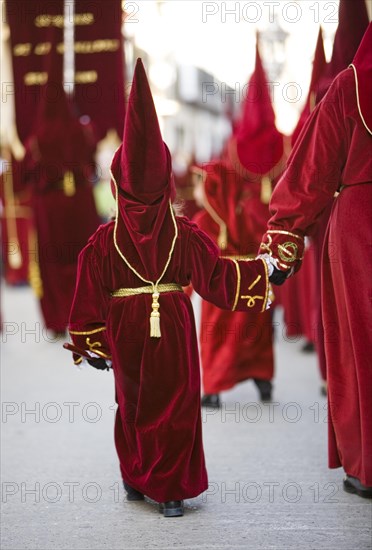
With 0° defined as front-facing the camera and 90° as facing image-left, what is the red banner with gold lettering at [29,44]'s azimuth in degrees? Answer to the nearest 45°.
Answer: approximately 0°

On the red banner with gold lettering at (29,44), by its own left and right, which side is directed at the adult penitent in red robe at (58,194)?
front

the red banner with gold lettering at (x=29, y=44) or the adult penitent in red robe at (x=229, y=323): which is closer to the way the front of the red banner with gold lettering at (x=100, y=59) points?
the adult penitent in red robe

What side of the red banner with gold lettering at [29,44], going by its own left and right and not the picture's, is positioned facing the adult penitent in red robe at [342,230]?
front

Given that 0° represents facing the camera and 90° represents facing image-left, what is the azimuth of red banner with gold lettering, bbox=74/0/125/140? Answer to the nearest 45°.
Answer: approximately 0°

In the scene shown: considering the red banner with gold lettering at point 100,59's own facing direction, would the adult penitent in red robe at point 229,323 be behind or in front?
in front
